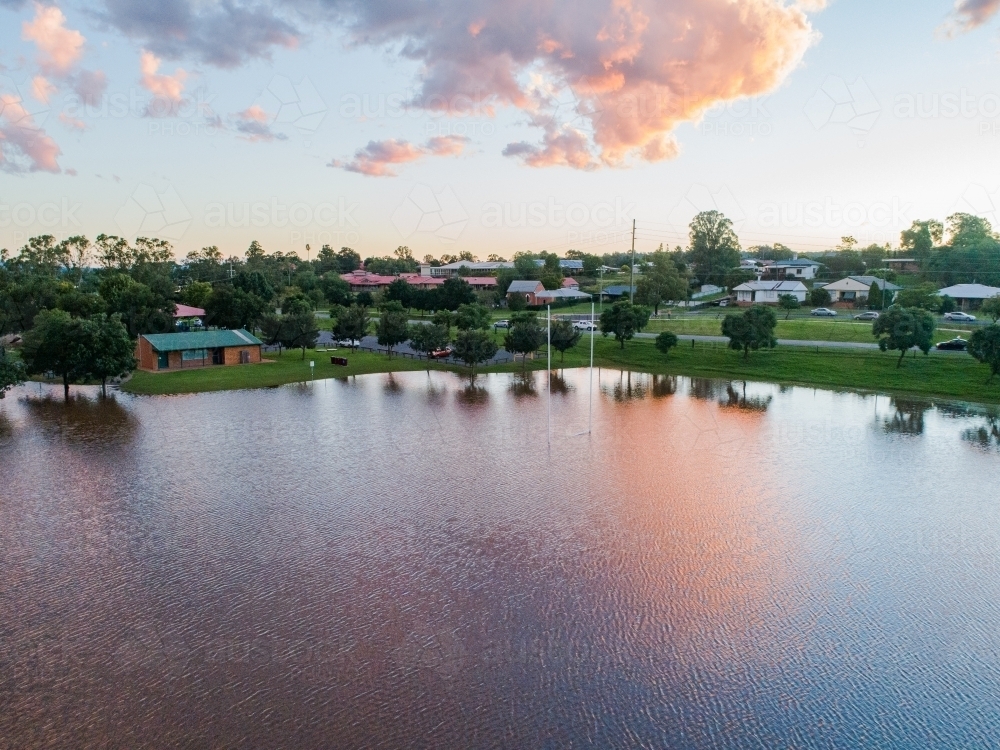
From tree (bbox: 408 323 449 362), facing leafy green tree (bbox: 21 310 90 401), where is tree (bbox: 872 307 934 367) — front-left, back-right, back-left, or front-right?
back-left

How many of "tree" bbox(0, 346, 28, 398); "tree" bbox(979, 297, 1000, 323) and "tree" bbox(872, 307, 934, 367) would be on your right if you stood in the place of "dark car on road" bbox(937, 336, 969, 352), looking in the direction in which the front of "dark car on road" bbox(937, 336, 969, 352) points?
1

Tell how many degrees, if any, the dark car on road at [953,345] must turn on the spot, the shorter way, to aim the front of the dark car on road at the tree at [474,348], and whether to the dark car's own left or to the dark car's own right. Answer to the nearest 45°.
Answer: approximately 45° to the dark car's own left

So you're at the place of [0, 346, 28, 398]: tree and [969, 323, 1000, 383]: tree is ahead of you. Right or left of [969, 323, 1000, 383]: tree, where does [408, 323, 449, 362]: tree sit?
left

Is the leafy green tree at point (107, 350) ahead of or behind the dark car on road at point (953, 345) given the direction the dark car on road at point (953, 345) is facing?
ahead

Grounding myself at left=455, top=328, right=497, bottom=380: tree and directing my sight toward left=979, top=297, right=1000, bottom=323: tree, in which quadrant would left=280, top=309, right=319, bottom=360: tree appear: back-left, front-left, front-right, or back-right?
back-left

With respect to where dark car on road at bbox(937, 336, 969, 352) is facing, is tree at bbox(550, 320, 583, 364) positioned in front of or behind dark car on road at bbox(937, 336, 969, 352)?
in front

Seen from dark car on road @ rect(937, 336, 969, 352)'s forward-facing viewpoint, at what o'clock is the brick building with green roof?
The brick building with green roof is roughly at 11 o'clock from the dark car on road.

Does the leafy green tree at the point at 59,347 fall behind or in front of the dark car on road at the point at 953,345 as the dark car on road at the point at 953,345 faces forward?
in front

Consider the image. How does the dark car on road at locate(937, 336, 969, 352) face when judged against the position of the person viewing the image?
facing to the left of the viewer
